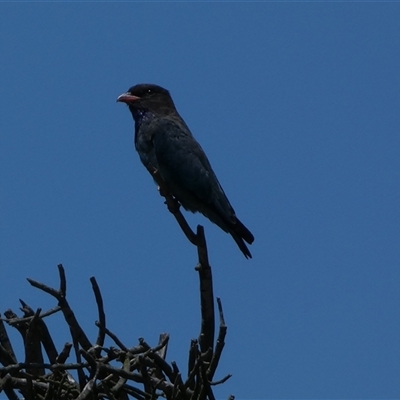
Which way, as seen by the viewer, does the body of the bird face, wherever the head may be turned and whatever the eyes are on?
to the viewer's left
